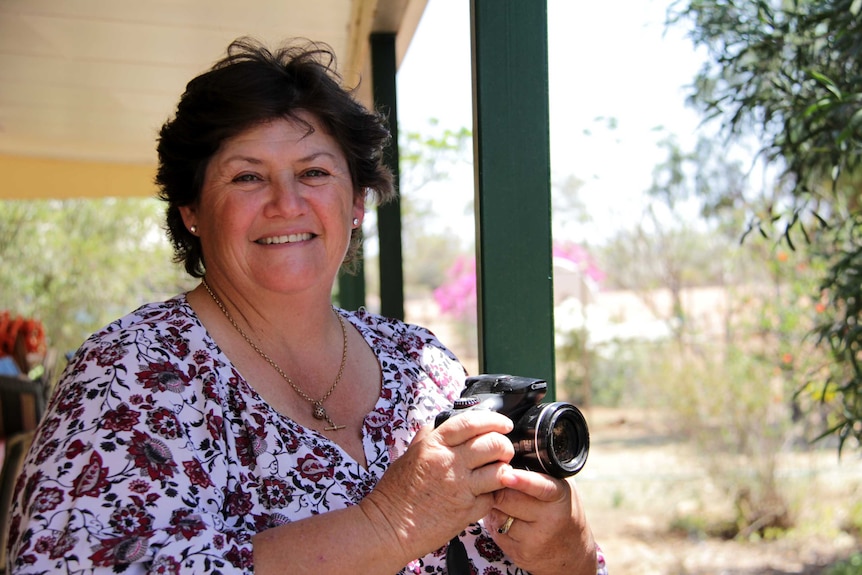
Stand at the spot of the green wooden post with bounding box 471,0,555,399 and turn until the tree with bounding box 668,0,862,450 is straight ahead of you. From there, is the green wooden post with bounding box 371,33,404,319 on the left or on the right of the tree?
left

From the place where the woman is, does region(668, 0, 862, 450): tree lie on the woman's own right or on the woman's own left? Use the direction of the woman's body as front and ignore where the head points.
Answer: on the woman's own left

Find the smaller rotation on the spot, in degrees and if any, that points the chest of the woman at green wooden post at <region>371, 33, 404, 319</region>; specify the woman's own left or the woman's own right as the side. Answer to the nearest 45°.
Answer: approximately 135° to the woman's own left

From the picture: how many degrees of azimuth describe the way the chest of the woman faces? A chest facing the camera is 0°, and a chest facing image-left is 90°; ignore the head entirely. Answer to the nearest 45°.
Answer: approximately 315°
